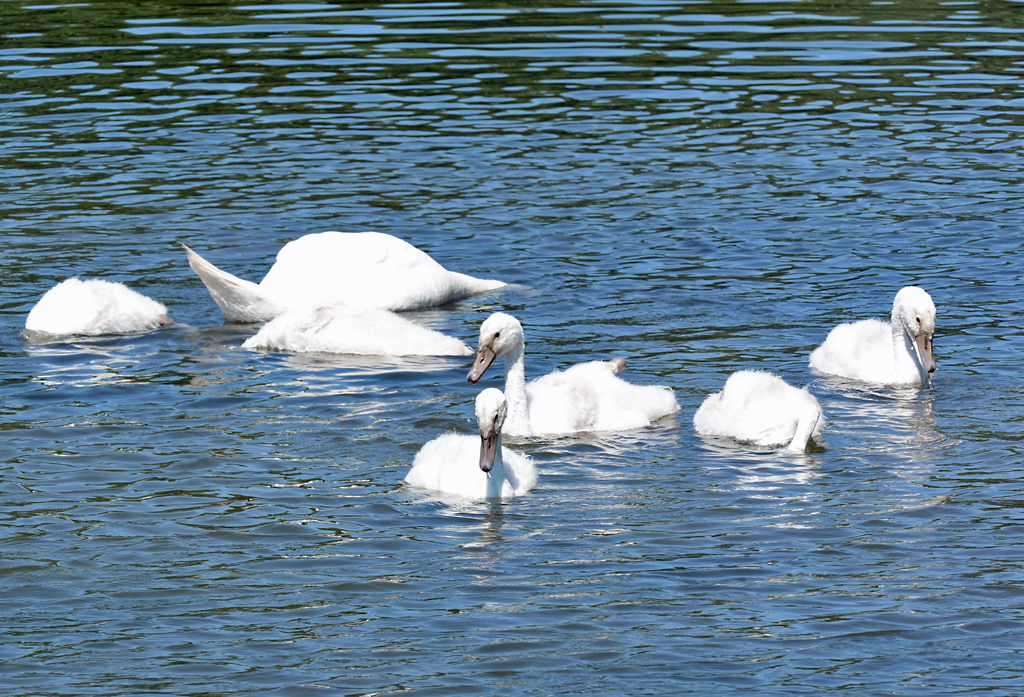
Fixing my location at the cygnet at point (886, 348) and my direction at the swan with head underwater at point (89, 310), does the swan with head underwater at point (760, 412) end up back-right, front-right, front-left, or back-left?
front-left

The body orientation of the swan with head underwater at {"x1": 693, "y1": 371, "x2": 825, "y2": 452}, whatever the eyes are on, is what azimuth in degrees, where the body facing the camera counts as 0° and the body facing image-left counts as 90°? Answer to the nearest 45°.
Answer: approximately 315°

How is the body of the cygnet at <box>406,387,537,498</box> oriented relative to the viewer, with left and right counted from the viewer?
facing the viewer and to the right of the viewer

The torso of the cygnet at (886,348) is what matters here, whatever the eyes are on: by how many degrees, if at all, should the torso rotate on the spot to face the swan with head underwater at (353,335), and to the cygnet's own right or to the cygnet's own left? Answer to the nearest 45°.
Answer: approximately 135° to the cygnet's own right

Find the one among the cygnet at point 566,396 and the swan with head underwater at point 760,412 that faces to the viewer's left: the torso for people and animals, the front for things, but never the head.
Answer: the cygnet

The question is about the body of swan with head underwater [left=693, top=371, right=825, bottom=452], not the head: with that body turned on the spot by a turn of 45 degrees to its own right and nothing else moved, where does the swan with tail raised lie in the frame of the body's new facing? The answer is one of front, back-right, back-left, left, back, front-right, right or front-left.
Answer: back-right

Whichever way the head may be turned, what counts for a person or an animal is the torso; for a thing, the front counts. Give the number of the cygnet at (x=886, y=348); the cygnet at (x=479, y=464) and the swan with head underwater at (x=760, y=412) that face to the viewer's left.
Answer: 0

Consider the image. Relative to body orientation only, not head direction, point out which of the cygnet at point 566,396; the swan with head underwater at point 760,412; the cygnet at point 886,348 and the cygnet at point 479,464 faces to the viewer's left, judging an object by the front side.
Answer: the cygnet at point 566,396

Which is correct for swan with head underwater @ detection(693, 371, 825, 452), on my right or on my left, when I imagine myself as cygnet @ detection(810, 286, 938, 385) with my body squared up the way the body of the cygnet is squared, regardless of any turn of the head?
on my right

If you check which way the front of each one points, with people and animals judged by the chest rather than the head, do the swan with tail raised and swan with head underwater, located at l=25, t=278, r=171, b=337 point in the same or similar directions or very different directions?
same or similar directions

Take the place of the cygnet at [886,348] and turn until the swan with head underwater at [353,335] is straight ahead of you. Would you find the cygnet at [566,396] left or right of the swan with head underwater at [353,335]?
left

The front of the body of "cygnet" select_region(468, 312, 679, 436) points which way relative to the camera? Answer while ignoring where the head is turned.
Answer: to the viewer's left
